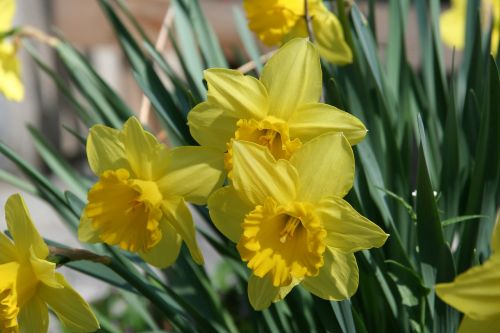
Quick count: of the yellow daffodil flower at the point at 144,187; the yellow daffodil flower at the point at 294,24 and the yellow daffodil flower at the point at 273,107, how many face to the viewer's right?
0

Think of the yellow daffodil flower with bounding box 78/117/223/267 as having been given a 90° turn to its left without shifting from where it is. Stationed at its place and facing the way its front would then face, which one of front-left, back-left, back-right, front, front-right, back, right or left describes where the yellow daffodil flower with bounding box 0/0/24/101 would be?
back-left

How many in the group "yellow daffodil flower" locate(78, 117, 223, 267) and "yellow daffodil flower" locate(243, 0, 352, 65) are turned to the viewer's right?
0

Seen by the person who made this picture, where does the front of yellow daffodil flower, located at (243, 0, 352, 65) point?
facing the viewer and to the left of the viewer

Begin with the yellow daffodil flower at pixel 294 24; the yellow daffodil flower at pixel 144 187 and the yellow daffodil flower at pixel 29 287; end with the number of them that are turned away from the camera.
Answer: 0

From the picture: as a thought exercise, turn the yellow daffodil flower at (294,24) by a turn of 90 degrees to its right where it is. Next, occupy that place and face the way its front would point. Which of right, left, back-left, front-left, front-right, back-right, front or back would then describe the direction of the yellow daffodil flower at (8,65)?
left

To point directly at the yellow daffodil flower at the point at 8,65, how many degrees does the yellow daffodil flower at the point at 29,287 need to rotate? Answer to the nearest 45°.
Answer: approximately 135° to its right

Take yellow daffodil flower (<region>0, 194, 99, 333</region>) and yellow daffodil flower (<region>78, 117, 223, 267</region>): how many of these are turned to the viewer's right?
0

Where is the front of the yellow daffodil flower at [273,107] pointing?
toward the camera

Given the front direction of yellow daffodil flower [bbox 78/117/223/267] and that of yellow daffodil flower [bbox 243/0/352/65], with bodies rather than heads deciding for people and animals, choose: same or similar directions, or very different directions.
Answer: same or similar directions

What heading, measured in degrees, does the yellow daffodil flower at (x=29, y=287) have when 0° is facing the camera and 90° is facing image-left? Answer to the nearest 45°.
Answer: approximately 45°
